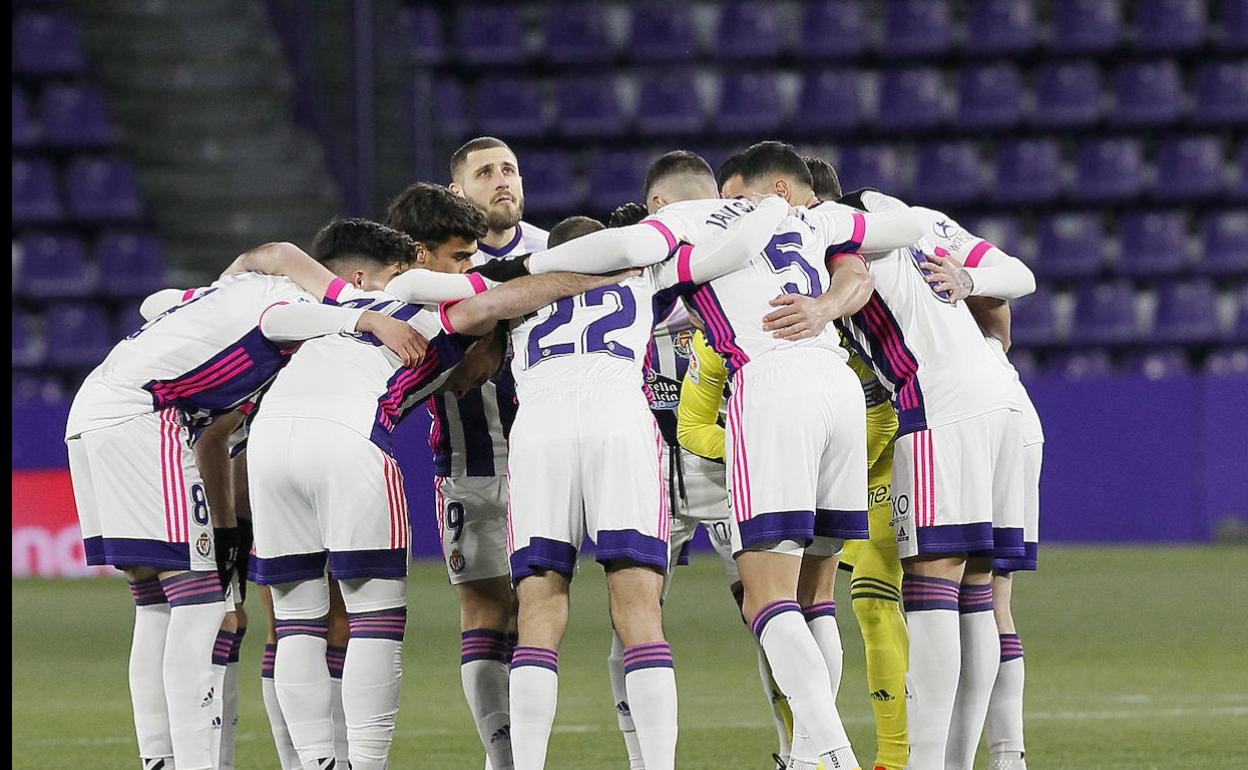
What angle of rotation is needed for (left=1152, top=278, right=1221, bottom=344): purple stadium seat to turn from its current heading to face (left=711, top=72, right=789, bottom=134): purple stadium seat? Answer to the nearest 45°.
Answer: approximately 90° to its right

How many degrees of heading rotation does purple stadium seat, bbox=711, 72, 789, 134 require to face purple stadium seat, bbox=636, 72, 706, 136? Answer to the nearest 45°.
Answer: approximately 90° to its right

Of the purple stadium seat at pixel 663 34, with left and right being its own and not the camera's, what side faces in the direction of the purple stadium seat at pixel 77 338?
right

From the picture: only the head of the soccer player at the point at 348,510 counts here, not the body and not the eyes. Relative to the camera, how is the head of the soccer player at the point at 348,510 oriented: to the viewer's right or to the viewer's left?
to the viewer's right

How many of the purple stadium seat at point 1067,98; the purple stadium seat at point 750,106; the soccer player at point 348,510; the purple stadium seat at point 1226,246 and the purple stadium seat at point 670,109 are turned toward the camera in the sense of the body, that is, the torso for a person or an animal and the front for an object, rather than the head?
4

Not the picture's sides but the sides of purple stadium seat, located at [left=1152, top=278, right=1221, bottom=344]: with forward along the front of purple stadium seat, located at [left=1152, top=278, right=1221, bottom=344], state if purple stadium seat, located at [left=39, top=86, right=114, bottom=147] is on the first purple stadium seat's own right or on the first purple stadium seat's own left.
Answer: on the first purple stadium seat's own right

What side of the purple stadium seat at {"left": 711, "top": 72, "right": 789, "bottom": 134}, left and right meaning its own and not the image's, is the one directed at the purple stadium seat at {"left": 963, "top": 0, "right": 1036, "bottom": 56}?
left

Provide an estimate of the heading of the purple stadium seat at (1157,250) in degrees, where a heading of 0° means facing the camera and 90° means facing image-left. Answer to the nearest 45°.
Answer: approximately 0°
